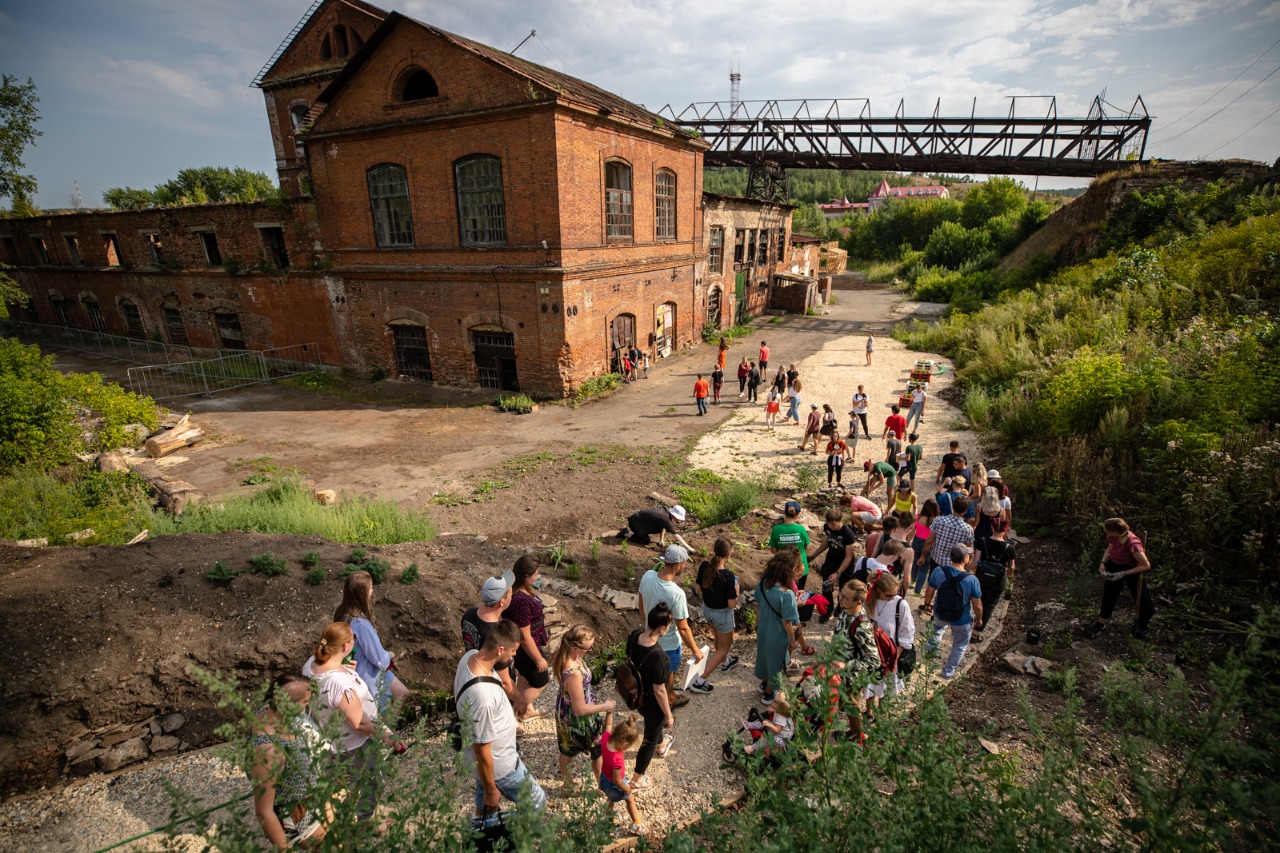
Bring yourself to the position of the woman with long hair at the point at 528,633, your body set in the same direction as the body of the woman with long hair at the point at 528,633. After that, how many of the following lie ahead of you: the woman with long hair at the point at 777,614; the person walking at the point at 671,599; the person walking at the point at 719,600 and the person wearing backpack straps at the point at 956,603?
4

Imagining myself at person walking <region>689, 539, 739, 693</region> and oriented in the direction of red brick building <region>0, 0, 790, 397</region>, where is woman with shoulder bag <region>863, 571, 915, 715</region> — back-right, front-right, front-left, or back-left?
back-right

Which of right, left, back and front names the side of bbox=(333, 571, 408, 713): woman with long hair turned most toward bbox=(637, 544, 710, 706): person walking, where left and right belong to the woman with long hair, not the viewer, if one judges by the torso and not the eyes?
front

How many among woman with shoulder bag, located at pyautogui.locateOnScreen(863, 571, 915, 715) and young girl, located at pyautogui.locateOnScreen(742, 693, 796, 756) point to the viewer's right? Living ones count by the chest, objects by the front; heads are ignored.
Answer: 0

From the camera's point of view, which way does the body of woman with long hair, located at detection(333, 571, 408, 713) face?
to the viewer's right

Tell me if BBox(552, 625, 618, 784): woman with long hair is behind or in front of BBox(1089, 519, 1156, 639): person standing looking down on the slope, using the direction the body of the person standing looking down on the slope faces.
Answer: in front
